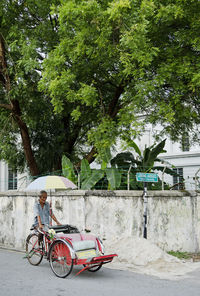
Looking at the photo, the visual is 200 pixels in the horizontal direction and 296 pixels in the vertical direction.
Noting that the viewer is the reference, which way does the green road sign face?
facing the viewer

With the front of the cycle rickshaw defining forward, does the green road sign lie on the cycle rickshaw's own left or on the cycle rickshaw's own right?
on the cycle rickshaw's own left

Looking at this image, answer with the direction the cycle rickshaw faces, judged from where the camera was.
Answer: facing the viewer and to the right of the viewer

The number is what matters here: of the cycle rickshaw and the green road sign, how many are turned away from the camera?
0

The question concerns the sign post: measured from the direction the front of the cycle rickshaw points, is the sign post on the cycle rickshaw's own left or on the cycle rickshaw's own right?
on the cycle rickshaw's own left

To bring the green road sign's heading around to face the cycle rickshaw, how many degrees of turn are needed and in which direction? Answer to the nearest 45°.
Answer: approximately 45° to its right
